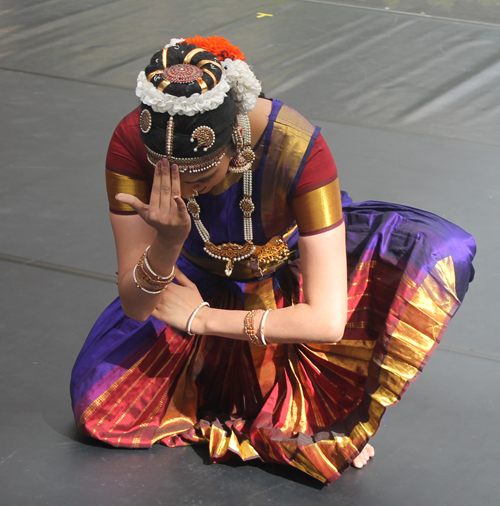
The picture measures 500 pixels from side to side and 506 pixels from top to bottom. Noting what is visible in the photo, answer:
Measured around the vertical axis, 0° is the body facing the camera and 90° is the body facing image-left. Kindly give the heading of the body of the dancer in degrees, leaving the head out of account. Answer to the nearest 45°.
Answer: approximately 0°
